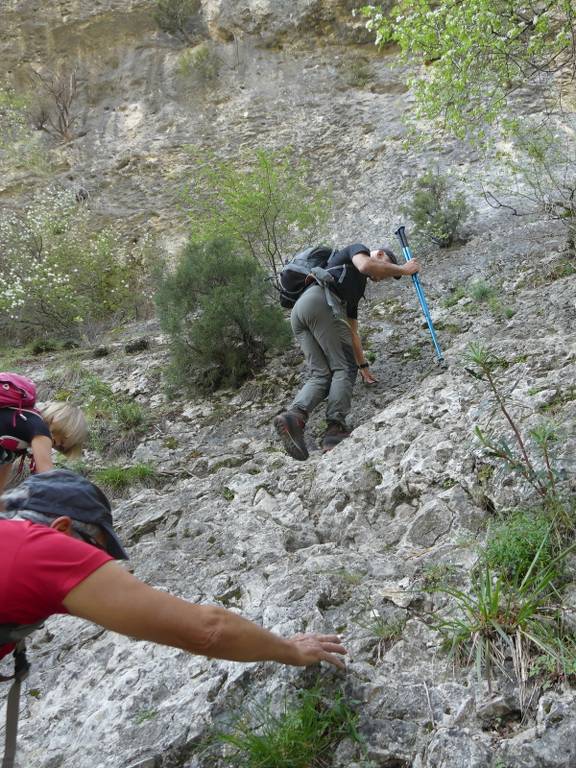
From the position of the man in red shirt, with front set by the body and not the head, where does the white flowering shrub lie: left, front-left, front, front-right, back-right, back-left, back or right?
left

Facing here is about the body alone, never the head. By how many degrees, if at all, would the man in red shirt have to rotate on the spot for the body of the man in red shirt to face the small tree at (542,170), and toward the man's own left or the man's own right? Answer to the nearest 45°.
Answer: approximately 45° to the man's own left

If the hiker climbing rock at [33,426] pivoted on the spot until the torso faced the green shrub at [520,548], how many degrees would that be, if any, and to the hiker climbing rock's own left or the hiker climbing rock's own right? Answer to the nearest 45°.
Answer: approximately 45° to the hiker climbing rock's own right

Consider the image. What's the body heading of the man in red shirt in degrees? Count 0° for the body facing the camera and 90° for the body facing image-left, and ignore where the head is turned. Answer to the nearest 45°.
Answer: approximately 270°
